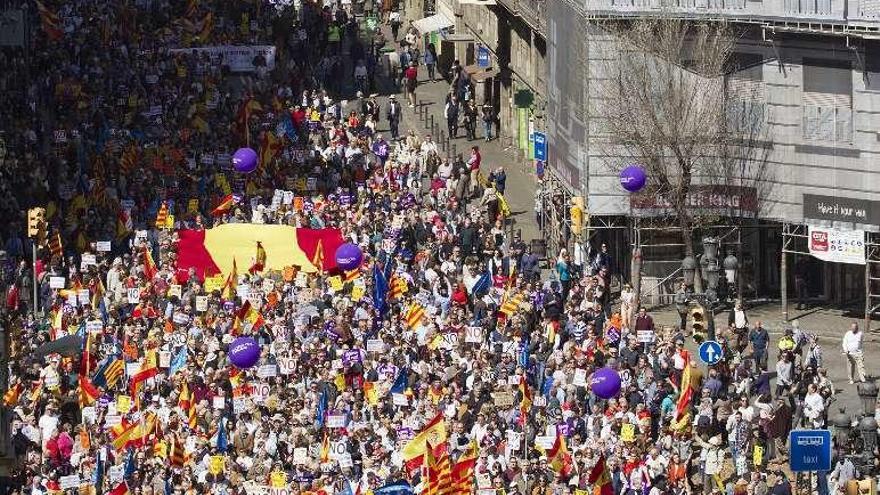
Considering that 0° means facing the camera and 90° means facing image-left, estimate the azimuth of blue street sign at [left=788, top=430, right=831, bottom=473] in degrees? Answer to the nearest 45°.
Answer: approximately 0°
